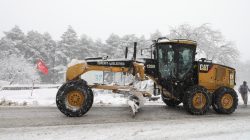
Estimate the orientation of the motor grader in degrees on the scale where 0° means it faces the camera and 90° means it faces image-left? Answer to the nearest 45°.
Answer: approximately 90°
